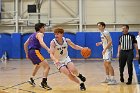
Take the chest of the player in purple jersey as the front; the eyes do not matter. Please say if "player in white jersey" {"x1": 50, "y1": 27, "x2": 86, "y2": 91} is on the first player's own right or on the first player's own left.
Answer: on the first player's own right

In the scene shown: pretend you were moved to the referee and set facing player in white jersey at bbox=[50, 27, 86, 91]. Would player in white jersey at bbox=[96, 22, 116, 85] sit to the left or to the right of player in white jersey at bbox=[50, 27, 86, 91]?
right

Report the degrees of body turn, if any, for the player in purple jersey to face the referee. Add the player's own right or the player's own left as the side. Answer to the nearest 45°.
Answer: approximately 45° to the player's own right

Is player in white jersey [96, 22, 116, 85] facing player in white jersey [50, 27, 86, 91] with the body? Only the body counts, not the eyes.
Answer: yes

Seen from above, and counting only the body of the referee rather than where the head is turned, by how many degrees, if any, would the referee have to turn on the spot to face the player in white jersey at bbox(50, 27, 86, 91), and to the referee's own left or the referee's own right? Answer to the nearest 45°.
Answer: approximately 45° to the referee's own right

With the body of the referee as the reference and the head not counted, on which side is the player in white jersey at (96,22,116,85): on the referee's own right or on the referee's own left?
on the referee's own right

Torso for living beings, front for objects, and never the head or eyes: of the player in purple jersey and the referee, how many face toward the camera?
1

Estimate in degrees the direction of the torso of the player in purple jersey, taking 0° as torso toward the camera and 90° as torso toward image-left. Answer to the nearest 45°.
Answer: approximately 225°

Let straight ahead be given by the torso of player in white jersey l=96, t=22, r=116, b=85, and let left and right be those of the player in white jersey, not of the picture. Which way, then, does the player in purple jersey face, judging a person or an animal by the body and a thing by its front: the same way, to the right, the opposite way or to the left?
the opposite way
